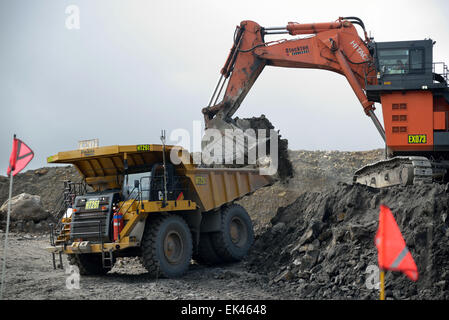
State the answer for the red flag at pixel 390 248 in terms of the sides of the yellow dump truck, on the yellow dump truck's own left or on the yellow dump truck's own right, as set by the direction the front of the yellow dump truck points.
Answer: on the yellow dump truck's own left

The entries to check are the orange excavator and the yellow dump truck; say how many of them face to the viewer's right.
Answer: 0

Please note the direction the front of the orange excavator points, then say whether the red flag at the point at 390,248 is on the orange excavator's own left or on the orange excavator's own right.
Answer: on the orange excavator's own left

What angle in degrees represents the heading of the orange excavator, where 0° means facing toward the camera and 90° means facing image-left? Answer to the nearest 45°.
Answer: approximately 90°

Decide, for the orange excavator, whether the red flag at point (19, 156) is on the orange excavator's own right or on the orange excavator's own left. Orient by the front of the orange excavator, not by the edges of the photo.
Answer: on the orange excavator's own left

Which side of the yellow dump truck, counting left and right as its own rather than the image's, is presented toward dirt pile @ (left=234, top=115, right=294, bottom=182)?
back

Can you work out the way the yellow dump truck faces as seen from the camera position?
facing the viewer and to the left of the viewer

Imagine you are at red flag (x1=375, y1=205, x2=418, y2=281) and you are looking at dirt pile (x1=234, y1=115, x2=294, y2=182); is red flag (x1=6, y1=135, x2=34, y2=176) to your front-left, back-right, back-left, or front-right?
front-left
